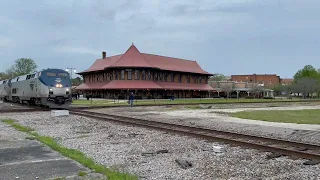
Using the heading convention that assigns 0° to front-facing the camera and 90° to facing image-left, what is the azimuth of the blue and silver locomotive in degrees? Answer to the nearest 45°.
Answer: approximately 315°
